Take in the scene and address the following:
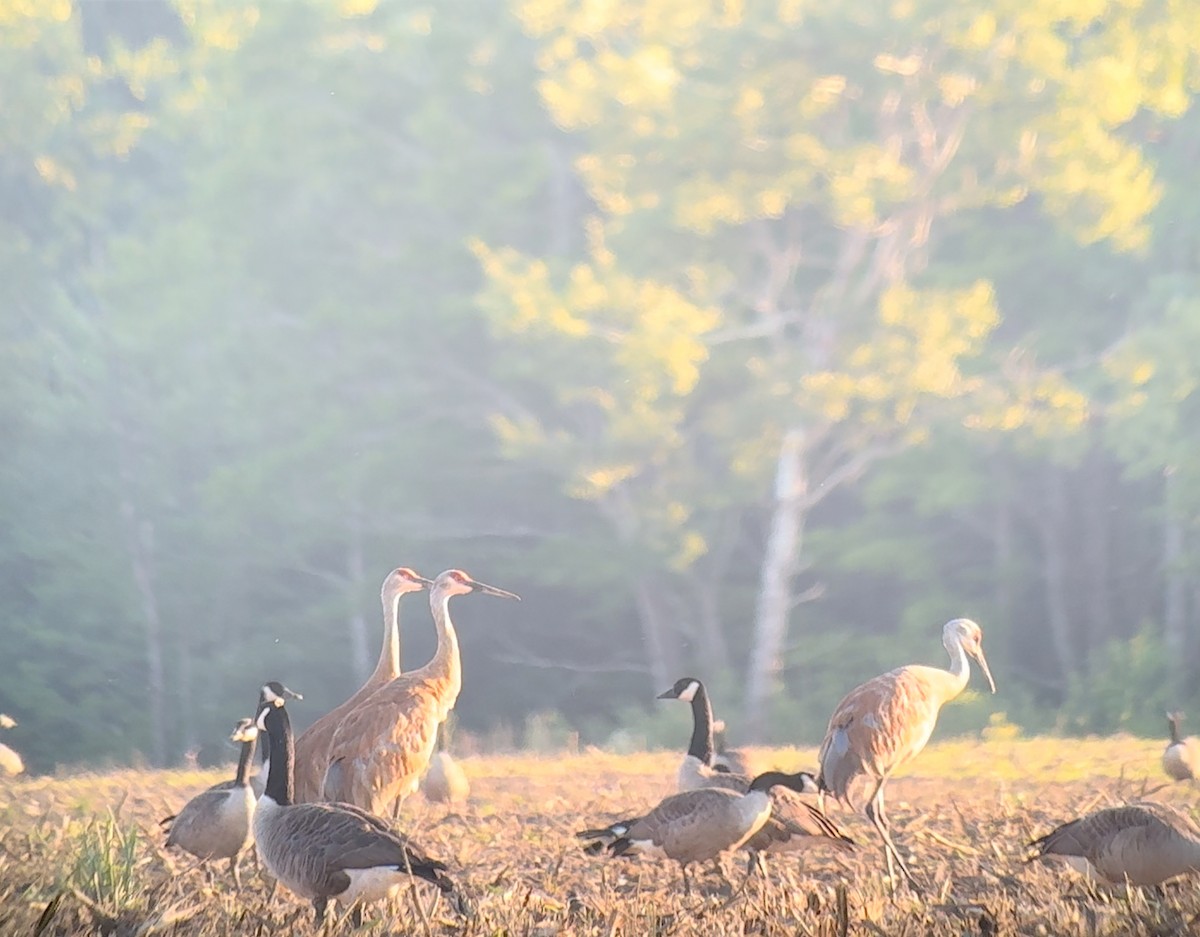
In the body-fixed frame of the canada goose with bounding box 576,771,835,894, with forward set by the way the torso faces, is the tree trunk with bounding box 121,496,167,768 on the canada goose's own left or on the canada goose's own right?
on the canada goose's own left

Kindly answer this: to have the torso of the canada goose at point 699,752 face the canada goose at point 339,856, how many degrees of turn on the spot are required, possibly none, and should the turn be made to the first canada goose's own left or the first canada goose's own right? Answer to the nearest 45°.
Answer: approximately 45° to the first canada goose's own left

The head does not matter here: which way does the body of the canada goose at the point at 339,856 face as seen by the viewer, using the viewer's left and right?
facing to the left of the viewer

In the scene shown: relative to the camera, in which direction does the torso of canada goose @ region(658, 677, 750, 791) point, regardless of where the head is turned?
to the viewer's left

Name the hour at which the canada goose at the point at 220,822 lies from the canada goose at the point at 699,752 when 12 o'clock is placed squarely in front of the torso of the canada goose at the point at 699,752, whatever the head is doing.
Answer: the canada goose at the point at 220,822 is roughly at 11 o'clock from the canada goose at the point at 699,752.

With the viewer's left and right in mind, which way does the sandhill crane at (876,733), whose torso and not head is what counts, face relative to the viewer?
facing to the right of the viewer

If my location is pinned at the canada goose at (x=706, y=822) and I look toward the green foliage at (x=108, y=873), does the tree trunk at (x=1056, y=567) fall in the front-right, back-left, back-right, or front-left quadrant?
back-right

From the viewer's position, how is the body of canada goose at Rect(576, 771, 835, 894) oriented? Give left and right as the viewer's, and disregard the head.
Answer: facing to the right of the viewer

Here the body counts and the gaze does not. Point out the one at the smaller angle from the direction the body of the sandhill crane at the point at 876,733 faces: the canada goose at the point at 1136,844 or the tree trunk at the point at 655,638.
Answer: the canada goose

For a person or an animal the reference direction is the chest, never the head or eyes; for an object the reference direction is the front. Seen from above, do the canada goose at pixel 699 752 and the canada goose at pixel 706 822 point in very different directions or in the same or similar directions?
very different directions
